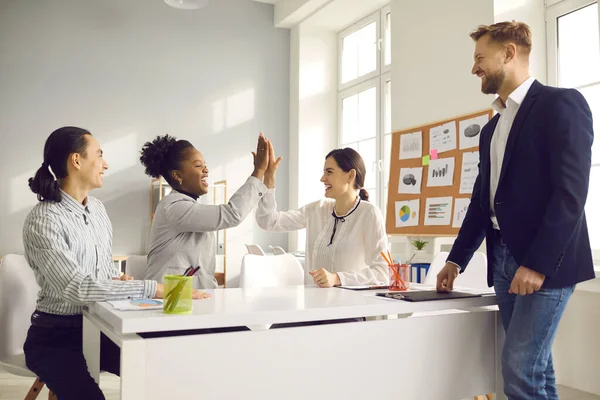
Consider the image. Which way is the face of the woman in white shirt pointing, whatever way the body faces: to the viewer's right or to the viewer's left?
to the viewer's left

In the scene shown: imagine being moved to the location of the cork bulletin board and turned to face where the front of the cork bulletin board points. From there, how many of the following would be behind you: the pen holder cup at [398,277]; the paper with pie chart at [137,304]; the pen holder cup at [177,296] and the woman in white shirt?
0

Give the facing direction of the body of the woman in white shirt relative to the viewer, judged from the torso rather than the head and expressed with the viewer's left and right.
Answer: facing the viewer and to the left of the viewer

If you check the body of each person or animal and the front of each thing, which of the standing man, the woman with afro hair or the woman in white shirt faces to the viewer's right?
the woman with afro hair

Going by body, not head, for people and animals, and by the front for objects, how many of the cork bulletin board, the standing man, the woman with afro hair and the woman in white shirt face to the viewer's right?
1

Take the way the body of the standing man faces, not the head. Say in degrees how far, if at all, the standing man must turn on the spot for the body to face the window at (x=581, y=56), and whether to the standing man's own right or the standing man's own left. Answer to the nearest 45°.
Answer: approximately 135° to the standing man's own right

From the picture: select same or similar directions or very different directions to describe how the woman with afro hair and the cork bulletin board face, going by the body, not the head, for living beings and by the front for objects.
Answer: very different directions

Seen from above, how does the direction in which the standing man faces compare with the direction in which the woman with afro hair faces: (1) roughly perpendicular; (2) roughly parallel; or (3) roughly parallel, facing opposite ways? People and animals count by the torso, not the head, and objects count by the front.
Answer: roughly parallel, facing opposite ways

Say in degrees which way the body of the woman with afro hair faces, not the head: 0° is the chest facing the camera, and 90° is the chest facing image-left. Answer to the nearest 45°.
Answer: approximately 270°

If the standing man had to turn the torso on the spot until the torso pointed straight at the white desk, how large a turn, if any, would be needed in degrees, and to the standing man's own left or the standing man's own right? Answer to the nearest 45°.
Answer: approximately 45° to the standing man's own right

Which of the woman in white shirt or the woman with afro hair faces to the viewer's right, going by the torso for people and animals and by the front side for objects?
the woman with afro hair

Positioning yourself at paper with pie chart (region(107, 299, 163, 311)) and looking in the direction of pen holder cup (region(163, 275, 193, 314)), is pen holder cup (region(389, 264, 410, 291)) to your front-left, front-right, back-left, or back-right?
front-left

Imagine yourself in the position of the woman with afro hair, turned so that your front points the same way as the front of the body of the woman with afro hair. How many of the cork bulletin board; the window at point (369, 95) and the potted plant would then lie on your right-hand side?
0

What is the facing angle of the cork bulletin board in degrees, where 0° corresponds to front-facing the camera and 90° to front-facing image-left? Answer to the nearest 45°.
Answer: approximately 45°
